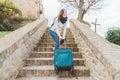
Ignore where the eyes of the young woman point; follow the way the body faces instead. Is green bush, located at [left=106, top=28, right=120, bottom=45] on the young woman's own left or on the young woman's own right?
on the young woman's own left

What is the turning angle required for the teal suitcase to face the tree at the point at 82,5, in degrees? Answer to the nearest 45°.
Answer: approximately 180°

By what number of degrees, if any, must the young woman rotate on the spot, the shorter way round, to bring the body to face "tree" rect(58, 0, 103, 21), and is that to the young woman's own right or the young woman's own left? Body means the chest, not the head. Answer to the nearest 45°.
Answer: approximately 135° to the young woman's own left

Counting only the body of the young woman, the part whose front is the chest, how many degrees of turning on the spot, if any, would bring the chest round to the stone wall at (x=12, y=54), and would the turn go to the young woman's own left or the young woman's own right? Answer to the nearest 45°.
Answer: approximately 90° to the young woman's own right

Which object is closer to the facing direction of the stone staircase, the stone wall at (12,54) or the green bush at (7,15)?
the stone wall

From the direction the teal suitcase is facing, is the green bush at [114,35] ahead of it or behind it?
behind

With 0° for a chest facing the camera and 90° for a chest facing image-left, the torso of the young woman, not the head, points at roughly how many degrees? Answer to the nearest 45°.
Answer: approximately 315°

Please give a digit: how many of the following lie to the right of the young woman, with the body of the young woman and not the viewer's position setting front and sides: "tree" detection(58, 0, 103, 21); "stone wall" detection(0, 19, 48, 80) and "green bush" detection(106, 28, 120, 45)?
1

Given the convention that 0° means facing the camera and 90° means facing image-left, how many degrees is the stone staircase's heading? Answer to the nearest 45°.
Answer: approximately 0°
